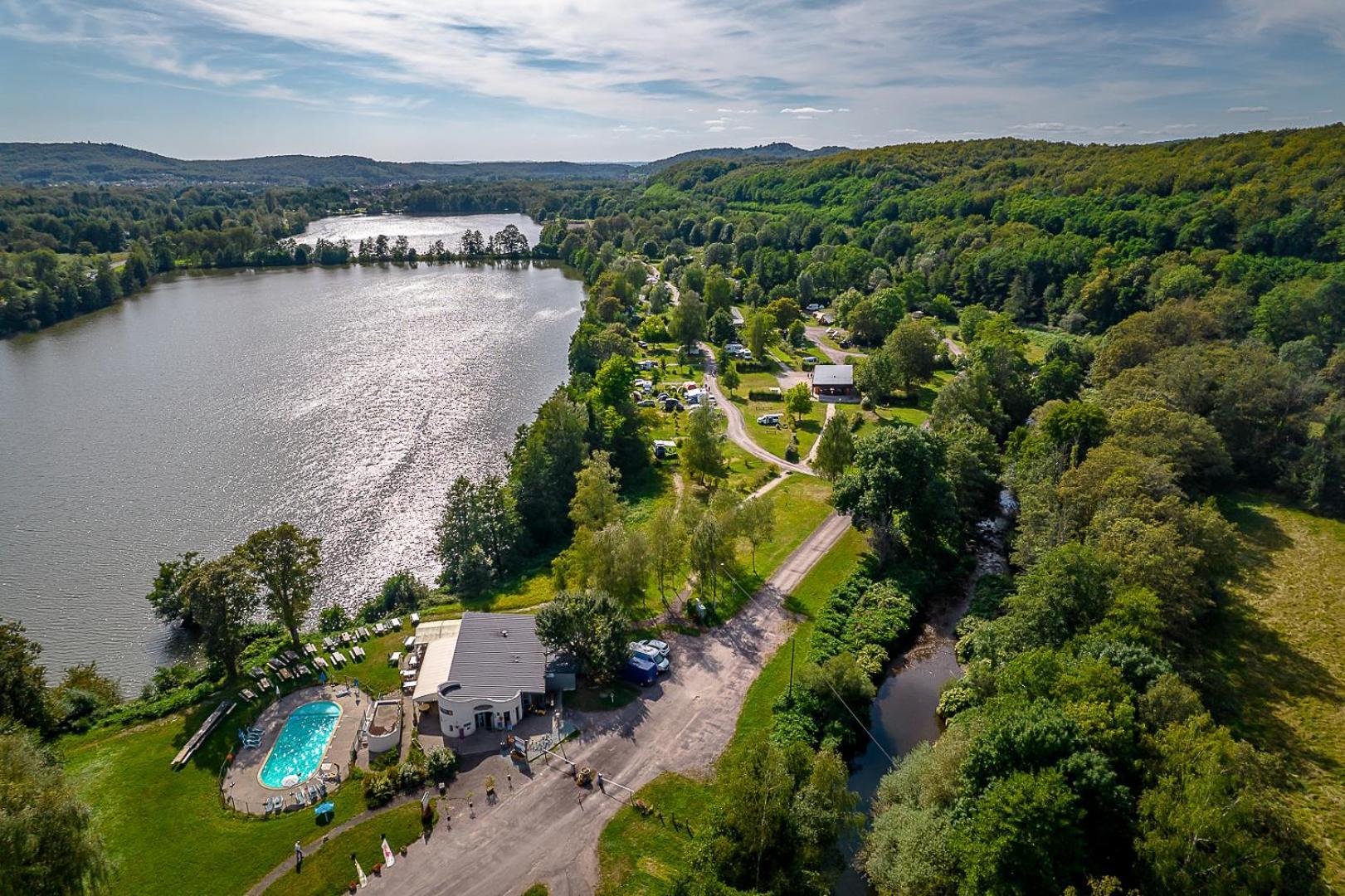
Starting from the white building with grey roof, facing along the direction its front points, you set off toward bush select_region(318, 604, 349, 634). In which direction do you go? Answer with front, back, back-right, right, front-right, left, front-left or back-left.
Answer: back-right

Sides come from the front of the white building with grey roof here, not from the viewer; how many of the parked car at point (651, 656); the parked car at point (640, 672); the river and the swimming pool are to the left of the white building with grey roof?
3

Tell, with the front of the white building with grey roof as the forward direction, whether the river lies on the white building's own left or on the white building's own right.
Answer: on the white building's own left

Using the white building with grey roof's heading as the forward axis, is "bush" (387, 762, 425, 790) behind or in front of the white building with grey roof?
in front

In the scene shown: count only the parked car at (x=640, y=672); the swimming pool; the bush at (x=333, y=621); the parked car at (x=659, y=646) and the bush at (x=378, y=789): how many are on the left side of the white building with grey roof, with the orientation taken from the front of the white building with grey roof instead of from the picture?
2

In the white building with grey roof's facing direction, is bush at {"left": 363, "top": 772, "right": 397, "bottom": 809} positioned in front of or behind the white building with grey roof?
in front

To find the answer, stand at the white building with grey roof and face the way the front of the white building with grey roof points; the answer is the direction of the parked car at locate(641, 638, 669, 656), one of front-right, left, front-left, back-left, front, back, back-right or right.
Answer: left

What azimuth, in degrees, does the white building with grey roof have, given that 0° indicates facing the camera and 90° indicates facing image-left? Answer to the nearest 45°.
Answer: approximately 0°

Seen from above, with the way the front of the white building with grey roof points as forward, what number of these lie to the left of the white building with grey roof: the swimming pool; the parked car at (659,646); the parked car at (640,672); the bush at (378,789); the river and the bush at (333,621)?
3

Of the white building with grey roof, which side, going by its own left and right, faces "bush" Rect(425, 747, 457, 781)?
front

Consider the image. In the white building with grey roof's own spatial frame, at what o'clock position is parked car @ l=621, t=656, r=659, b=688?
The parked car is roughly at 9 o'clock from the white building with grey roof.

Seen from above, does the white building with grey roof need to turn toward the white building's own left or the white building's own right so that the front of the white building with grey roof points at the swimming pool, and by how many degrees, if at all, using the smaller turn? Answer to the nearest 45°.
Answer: approximately 90° to the white building's own right

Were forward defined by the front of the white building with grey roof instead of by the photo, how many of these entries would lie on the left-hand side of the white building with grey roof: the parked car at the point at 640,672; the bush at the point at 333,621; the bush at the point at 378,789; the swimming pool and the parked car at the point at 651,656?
2

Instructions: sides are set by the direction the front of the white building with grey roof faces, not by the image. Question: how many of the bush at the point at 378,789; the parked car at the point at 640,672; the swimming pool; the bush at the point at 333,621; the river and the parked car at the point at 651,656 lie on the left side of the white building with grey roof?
3
